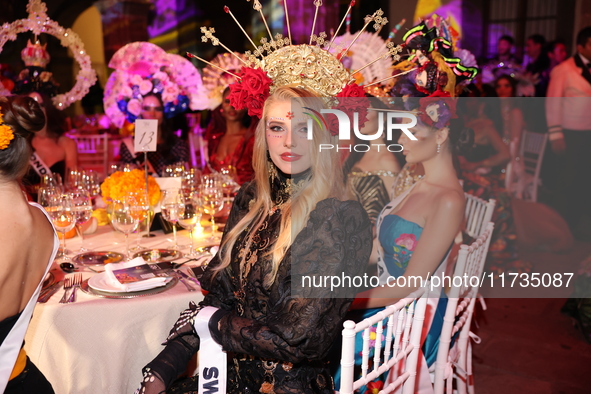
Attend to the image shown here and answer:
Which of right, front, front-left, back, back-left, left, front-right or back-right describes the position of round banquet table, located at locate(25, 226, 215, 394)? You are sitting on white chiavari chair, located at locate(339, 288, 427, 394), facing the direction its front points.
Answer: front-left

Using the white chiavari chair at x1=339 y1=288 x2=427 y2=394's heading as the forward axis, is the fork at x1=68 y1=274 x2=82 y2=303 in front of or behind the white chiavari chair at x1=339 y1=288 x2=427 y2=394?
in front

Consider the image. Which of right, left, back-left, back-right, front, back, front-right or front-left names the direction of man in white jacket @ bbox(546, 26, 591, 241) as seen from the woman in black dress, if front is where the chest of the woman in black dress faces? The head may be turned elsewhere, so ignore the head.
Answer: back

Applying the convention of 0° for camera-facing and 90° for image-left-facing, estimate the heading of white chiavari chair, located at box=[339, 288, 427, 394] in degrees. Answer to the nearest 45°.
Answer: approximately 135°

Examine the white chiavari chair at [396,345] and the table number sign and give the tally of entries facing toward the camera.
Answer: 1

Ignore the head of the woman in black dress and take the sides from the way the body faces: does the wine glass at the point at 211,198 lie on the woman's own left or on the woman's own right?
on the woman's own right

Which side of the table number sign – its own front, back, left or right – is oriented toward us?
front

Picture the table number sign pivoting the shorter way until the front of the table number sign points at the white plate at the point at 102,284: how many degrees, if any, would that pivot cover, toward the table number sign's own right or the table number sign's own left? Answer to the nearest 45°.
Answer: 0° — it already faces it

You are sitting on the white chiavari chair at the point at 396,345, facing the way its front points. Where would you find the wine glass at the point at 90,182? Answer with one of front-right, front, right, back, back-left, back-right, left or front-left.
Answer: front

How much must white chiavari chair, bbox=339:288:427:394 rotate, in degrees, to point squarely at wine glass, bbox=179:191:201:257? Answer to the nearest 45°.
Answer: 0° — it already faces it

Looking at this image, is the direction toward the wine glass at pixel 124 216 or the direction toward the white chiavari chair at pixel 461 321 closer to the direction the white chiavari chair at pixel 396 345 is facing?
the wine glass

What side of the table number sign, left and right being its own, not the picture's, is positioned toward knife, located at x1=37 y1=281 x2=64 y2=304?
front

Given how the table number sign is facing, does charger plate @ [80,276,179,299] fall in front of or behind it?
in front

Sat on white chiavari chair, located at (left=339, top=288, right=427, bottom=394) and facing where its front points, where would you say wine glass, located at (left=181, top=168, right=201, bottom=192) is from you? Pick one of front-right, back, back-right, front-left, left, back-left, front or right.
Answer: front

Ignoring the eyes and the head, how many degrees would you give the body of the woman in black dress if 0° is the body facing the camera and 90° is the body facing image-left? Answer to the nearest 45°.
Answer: approximately 45°
